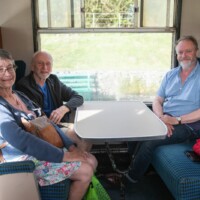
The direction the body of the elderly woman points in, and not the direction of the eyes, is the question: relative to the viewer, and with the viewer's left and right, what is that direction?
facing to the right of the viewer

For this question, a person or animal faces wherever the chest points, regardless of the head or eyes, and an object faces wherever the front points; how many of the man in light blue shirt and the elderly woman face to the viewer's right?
1

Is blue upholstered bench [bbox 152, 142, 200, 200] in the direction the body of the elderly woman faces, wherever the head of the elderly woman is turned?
yes

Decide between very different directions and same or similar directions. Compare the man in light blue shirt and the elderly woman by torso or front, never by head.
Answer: very different directions

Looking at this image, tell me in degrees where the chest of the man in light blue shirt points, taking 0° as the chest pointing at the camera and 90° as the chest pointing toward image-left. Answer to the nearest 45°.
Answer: approximately 45°

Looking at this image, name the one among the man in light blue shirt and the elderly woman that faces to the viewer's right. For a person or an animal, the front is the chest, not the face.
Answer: the elderly woman
